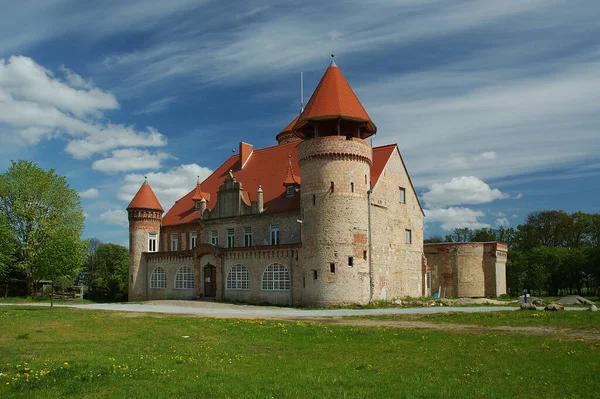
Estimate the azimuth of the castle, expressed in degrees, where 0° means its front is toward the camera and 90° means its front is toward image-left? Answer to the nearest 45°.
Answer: approximately 45°

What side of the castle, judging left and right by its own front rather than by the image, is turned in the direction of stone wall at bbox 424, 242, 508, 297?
back
